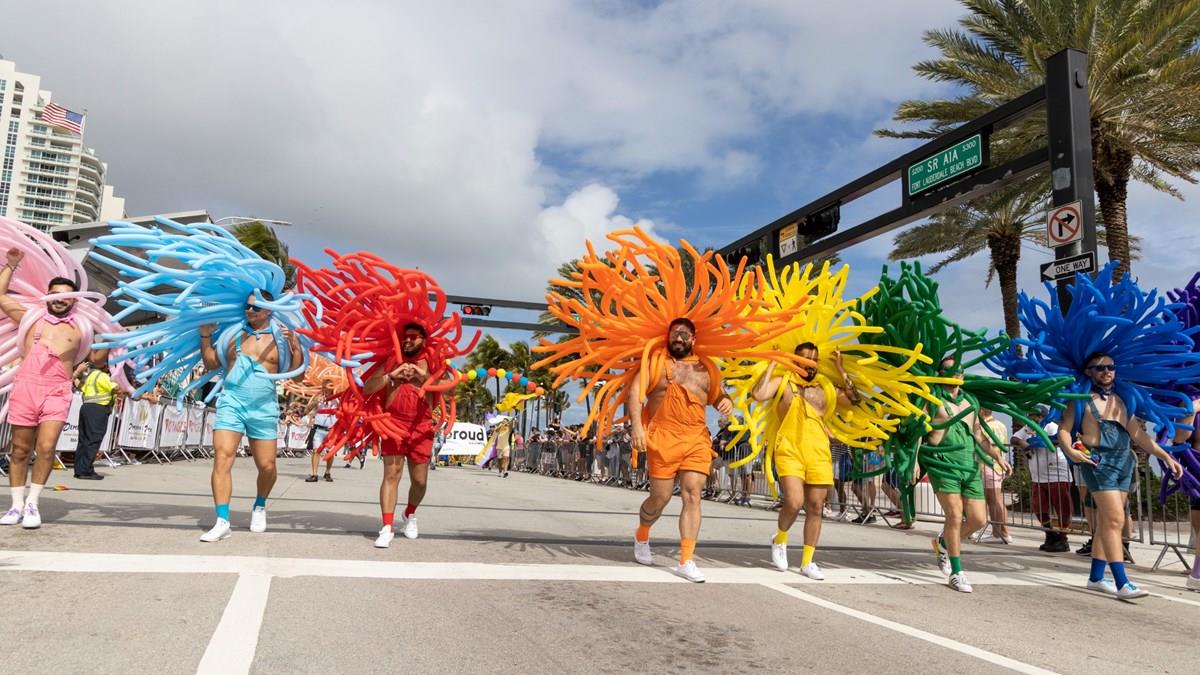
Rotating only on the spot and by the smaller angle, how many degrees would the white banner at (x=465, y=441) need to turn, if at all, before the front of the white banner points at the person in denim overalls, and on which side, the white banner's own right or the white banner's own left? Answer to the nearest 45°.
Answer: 0° — it already faces them

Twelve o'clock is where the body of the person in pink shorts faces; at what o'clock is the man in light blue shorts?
The man in light blue shorts is roughly at 10 o'clock from the person in pink shorts.

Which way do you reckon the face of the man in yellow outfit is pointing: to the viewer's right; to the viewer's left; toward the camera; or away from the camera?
toward the camera

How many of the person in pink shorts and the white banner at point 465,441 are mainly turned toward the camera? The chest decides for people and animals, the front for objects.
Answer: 2

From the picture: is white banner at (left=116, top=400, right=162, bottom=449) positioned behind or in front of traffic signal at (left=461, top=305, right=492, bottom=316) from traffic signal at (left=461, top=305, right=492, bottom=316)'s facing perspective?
in front

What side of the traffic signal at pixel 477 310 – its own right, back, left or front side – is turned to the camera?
front

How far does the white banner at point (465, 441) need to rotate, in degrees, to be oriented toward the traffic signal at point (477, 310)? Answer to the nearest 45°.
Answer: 0° — it already faces it

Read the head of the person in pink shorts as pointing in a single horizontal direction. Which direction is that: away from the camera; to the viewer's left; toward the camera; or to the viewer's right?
toward the camera

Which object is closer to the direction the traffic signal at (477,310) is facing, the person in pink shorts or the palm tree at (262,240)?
the person in pink shorts

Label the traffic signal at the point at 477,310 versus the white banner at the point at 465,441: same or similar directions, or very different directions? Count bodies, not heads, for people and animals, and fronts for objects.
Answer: same or similar directions

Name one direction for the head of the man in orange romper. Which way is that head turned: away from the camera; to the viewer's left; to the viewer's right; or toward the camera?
toward the camera

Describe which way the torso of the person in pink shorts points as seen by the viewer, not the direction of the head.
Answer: toward the camera

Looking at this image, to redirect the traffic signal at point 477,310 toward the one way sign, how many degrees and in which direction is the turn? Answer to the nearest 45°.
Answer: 0° — it already faces it

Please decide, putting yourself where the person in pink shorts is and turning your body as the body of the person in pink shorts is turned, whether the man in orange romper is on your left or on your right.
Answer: on your left

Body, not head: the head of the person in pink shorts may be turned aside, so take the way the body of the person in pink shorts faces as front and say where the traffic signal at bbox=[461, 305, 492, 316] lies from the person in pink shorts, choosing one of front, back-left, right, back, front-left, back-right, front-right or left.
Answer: back-left
